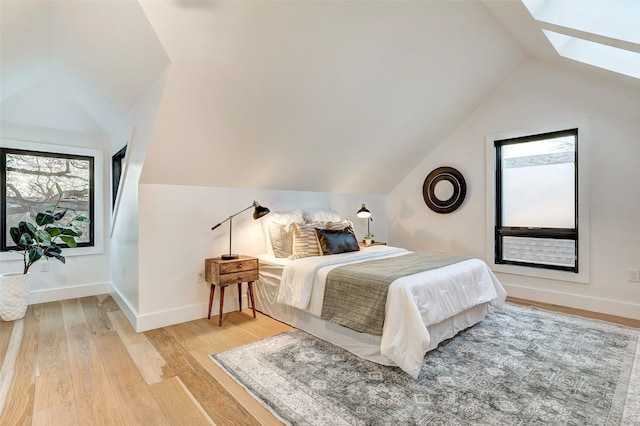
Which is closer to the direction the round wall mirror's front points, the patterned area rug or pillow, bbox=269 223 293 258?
the patterned area rug

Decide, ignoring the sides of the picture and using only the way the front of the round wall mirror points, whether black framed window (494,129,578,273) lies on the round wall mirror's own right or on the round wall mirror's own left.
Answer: on the round wall mirror's own left

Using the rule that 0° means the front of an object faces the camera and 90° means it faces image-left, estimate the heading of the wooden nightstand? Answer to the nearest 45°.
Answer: approximately 315°

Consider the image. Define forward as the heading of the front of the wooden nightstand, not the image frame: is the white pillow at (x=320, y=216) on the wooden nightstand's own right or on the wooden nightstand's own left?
on the wooden nightstand's own left

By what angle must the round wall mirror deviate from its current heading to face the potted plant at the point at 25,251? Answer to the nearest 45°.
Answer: approximately 45° to its right

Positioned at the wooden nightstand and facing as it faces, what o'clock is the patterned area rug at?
The patterned area rug is roughly at 12 o'clock from the wooden nightstand.
